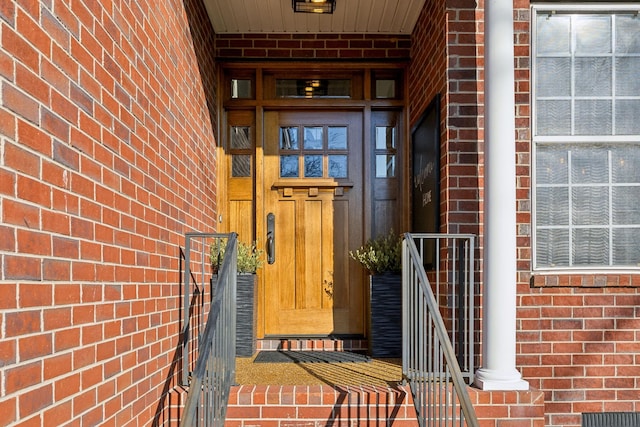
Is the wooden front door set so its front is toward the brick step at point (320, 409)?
yes

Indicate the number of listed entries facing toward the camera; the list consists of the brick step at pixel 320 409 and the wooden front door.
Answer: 2

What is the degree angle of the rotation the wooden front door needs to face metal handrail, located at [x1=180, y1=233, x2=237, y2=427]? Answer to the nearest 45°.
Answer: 0° — it already faces it

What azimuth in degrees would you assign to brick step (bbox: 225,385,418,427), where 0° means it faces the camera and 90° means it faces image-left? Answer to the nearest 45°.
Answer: approximately 0°

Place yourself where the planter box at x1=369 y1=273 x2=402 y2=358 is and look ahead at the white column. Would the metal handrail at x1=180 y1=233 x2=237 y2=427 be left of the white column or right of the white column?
right

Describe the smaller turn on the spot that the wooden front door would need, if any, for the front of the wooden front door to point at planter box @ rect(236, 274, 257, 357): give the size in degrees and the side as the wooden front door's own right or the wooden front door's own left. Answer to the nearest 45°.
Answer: approximately 45° to the wooden front door's own right

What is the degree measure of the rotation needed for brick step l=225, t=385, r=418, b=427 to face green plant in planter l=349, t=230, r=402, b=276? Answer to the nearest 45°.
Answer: approximately 180°

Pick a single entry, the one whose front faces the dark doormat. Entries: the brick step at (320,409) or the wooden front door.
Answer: the wooden front door
